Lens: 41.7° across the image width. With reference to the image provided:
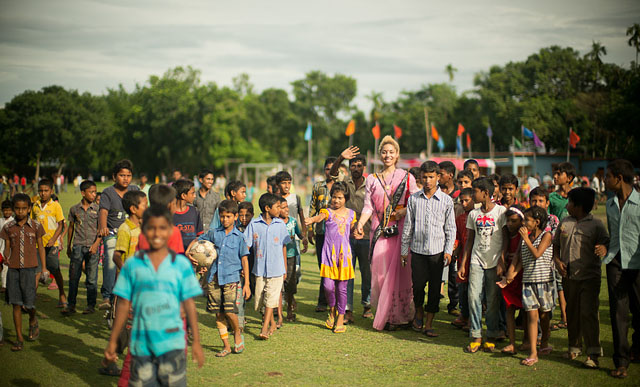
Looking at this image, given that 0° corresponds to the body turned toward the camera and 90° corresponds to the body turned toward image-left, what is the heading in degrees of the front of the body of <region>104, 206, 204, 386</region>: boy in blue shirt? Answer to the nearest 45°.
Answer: approximately 0°
